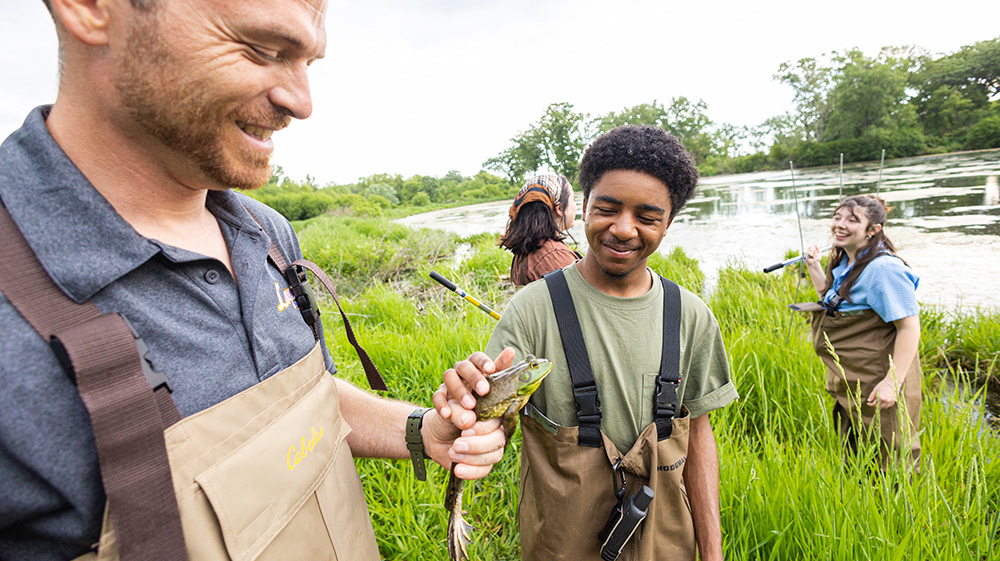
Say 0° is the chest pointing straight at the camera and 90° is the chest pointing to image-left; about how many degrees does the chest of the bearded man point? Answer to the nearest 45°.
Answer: approximately 315°

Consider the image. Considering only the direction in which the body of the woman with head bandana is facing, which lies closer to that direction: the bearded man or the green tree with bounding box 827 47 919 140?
the green tree

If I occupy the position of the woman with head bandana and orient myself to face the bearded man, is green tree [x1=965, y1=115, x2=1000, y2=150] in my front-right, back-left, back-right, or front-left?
back-left

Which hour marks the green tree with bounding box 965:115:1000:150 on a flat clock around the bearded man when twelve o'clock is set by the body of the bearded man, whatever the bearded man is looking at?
The green tree is roughly at 10 o'clock from the bearded man.

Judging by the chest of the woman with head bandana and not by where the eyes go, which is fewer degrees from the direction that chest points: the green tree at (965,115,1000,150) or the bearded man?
the green tree

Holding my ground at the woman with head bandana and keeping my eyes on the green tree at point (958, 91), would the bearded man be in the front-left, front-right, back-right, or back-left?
back-right

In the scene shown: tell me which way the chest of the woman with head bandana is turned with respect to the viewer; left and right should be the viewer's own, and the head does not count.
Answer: facing away from the viewer and to the right of the viewer

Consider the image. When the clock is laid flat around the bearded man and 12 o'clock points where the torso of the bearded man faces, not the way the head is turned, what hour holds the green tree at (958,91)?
The green tree is roughly at 10 o'clock from the bearded man.

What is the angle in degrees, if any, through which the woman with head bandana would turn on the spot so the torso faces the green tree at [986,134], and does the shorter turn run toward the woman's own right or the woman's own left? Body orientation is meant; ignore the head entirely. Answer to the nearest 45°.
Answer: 0° — they already face it
